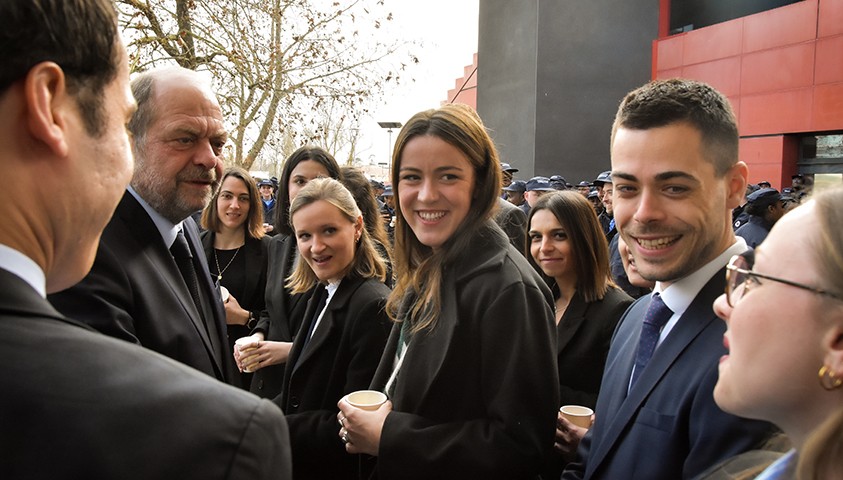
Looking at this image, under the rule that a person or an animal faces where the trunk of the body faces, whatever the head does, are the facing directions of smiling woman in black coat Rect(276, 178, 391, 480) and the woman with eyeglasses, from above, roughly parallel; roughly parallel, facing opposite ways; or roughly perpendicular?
roughly perpendicular

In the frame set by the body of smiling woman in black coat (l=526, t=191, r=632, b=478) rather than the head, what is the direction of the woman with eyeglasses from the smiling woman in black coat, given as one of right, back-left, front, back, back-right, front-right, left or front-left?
front-left

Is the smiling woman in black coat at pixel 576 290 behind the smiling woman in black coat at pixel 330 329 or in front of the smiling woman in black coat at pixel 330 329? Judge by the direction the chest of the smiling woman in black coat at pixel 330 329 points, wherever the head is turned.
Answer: behind

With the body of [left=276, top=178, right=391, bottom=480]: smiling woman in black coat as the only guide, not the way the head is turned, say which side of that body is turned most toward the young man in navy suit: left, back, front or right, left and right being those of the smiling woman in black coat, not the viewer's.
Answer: left

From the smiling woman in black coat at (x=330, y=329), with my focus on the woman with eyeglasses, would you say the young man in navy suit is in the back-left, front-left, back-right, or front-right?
front-left

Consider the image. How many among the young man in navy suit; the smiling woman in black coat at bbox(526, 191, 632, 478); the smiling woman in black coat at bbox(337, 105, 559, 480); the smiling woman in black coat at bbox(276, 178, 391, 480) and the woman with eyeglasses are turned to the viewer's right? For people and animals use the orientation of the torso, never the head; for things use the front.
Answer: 0

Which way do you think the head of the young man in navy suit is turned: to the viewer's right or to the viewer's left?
to the viewer's left

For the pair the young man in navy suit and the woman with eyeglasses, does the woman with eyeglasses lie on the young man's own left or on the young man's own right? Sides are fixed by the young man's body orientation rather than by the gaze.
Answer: on the young man's own left

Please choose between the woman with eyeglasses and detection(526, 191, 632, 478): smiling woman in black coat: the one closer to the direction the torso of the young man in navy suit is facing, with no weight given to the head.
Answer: the woman with eyeglasses

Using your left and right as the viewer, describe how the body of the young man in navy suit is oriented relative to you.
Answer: facing the viewer and to the left of the viewer

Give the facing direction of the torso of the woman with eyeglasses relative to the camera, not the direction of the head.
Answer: to the viewer's left

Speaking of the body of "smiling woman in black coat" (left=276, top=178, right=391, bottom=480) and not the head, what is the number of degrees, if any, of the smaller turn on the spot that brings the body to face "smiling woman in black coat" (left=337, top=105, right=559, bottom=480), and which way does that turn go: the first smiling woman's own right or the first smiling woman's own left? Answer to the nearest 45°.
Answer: approximately 90° to the first smiling woman's own left

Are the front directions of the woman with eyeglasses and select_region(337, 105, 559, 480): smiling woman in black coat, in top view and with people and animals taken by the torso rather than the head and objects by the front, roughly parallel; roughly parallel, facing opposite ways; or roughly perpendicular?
roughly perpendicular

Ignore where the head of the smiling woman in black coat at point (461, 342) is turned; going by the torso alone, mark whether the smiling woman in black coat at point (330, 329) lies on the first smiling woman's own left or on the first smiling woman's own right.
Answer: on the first smiling woman's own right
